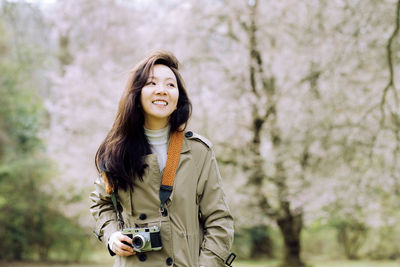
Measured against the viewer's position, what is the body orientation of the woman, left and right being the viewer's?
facing the viewer

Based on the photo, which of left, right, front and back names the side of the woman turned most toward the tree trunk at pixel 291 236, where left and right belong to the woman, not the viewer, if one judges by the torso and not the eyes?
back

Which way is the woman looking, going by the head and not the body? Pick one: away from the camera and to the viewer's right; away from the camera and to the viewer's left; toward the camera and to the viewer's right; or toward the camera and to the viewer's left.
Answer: toward the camera and to the viewer's right

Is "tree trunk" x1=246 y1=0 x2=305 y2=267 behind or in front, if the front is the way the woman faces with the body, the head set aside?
behind
